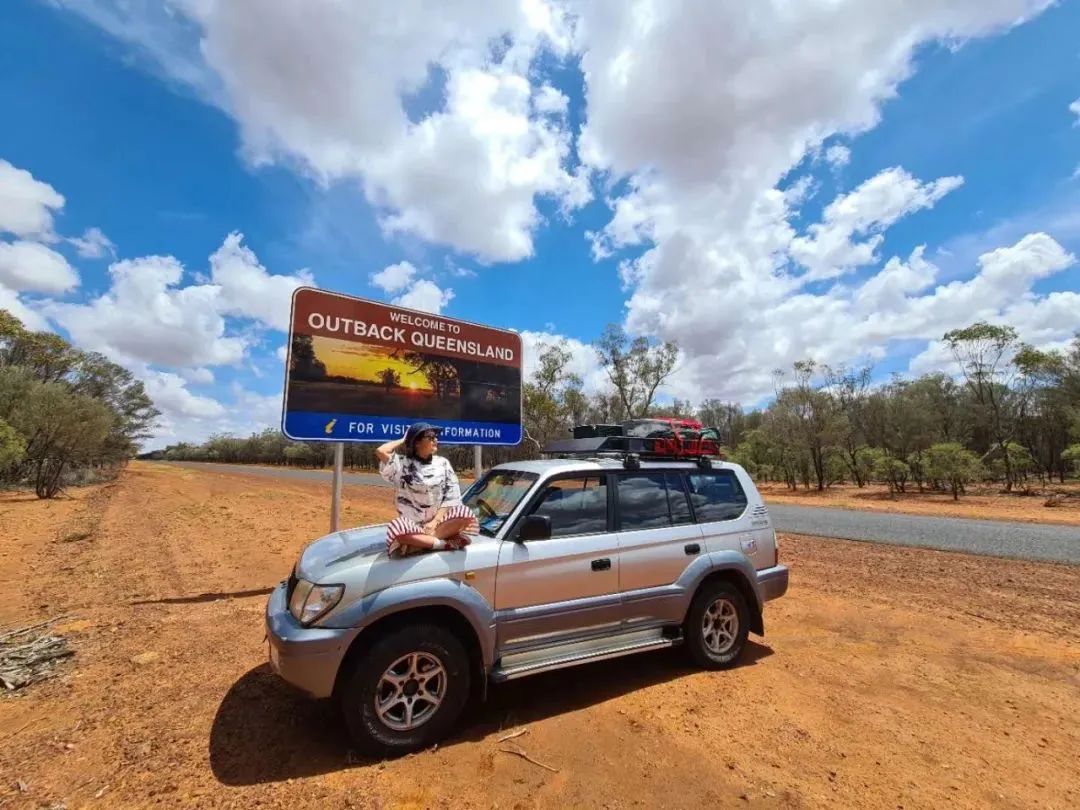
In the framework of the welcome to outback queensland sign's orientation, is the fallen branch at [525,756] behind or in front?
in front

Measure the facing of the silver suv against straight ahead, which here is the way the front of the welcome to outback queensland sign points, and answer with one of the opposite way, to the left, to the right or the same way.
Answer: to the right

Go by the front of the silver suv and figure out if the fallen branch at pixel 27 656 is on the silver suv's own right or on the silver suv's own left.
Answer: on the silver suv's own right

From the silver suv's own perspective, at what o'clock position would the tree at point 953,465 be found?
The tree is roughly at 6 o'clock from the silver suv.

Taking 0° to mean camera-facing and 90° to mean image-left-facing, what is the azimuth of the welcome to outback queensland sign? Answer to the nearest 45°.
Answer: approximately 315°

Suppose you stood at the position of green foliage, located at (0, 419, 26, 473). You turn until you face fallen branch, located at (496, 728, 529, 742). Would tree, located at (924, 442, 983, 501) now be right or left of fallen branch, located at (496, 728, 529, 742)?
left

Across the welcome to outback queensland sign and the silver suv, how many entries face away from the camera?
0

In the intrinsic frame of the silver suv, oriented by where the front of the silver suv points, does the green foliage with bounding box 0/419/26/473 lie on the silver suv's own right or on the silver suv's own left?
on the silver suv's own right

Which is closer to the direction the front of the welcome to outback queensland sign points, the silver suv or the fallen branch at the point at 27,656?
the silver suv

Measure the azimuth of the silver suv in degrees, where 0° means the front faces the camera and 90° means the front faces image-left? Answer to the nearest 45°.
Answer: approximately 45°

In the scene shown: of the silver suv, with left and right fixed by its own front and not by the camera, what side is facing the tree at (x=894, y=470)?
back
